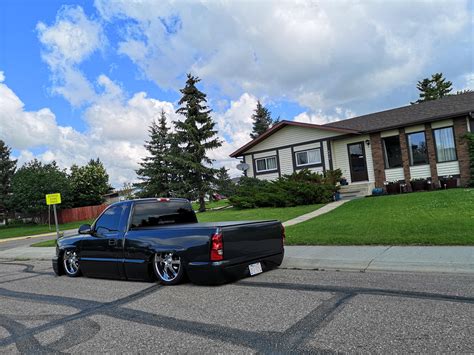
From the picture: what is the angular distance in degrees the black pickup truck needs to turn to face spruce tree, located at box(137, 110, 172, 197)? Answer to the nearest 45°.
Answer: approximately 45° to its right

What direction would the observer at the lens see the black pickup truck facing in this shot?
facing away from the viewer and to the left of the viewer

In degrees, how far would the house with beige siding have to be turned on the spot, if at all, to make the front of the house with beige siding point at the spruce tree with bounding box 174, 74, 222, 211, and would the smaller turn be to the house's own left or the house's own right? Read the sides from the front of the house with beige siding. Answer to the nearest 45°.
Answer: approximately 45° to the house's own right

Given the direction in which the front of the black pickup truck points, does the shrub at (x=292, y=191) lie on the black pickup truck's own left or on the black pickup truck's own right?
on the black pickup truck's own right

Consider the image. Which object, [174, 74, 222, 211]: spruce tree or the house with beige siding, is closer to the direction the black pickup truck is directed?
the spruce tree

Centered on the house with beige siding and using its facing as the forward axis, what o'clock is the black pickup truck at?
The black pickup truck is roughly at 11 o'clock from the house with beige siding.

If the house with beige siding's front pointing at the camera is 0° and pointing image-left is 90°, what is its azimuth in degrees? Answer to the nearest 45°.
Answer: approximately 45°

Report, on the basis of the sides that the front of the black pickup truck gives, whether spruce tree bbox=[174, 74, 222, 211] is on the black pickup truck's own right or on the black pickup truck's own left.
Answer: on the black pickup truck's own right

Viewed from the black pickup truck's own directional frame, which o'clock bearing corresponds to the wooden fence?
The wooden fence is roughly at 1 o'clock from the black pickup truck.

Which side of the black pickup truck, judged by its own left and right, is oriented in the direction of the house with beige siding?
right

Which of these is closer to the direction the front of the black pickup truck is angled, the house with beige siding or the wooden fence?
the wooden fence

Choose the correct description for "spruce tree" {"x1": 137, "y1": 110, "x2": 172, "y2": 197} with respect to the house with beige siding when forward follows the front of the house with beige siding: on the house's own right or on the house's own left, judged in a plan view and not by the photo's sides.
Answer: on the house's own right
